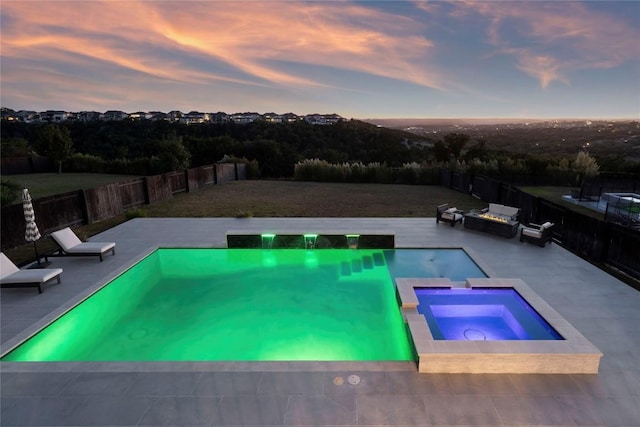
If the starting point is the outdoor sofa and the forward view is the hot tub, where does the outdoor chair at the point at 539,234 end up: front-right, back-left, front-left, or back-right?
front-left

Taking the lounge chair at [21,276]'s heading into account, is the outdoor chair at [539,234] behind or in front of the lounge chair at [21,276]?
in front

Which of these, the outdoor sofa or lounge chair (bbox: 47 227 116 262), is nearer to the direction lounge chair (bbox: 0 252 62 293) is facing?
the outdoor sofa

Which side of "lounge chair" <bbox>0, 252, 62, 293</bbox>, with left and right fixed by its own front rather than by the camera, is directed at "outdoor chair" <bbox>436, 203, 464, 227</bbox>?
front

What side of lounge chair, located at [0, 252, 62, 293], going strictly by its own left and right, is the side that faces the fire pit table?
front

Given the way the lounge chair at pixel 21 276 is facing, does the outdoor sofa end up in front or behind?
in front

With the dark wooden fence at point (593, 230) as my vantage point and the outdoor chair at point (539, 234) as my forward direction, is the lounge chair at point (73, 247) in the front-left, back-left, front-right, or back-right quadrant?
front-left

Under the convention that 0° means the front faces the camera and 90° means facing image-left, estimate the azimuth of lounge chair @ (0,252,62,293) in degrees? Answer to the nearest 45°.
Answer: approximately 270°

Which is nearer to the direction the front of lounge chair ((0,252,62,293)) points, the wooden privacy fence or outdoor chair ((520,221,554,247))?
the outdoor chair

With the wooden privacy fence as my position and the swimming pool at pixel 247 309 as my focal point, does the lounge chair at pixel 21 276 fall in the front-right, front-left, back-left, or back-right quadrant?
front-right

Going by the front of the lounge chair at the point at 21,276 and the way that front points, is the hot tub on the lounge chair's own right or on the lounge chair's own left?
on the lounge chair's own right
